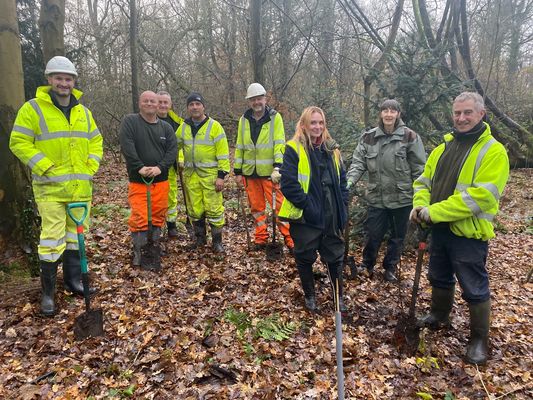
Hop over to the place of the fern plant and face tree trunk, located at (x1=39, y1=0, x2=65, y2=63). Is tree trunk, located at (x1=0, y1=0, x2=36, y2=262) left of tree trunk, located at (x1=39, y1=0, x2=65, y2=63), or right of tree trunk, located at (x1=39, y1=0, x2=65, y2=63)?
left

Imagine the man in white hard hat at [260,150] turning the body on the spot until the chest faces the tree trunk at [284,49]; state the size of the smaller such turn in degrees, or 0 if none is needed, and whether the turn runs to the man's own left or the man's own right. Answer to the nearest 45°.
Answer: approximately 180°

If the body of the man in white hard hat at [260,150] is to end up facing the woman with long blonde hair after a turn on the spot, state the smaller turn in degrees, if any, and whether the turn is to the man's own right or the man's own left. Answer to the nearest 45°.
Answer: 0° — they already face them

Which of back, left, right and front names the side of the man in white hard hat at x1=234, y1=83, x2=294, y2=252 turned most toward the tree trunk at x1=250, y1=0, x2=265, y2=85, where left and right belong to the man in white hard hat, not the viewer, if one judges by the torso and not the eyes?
back

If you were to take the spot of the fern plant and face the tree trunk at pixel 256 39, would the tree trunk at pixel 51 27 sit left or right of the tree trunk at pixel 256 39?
left

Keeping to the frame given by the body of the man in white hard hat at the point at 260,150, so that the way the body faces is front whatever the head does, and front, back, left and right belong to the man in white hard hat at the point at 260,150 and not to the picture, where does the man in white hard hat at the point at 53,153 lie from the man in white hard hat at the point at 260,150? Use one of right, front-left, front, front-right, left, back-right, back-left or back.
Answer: front-right

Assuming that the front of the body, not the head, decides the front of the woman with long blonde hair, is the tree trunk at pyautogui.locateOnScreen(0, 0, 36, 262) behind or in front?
behind

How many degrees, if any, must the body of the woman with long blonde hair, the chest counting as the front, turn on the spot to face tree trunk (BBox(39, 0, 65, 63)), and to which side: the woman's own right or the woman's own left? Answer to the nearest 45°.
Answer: approximately 180°

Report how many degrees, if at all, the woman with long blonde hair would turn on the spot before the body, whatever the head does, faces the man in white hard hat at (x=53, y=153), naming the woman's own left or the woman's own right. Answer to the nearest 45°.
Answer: approximately 135° to the woman's own right

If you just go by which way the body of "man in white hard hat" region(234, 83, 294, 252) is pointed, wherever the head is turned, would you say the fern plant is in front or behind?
in front

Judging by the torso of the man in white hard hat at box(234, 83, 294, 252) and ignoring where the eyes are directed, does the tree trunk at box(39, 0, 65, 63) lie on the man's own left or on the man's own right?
on the man's own right
